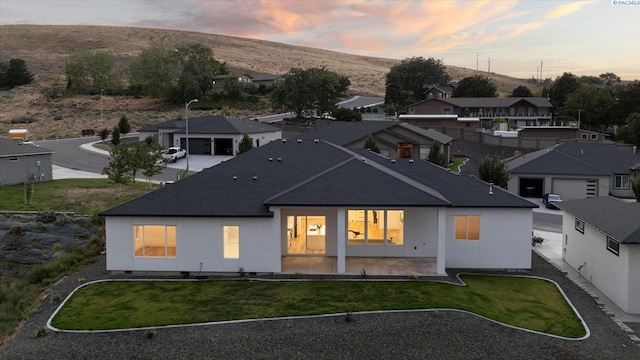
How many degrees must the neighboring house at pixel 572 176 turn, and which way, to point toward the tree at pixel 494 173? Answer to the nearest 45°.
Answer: approximately 45° to its right

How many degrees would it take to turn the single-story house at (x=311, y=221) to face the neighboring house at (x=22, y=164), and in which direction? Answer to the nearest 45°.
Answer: approximately 45° to its left

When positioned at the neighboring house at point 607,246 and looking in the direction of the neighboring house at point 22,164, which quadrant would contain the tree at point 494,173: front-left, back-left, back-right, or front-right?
front-right

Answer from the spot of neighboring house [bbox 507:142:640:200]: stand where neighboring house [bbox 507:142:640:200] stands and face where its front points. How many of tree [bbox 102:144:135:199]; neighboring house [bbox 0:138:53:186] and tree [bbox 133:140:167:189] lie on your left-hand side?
0

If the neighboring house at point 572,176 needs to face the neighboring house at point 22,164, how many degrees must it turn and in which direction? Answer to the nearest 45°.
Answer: approximately 45° to its right

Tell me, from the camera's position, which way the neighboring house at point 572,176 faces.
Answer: facing the viewer

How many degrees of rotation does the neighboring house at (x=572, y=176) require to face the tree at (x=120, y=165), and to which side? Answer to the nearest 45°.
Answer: approximately 45° to its right

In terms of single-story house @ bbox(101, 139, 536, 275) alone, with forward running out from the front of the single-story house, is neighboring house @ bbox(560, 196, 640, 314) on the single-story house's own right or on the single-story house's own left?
on the single-story house's own right

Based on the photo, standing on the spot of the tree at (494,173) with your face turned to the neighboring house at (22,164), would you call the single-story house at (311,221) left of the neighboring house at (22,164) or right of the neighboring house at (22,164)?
left

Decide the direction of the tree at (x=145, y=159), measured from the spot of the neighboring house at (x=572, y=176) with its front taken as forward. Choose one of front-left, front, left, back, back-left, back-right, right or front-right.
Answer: front-right

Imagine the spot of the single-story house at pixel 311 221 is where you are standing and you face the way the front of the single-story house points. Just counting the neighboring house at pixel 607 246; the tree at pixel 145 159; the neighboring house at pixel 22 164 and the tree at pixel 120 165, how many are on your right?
1

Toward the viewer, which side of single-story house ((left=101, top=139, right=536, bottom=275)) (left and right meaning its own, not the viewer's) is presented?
back

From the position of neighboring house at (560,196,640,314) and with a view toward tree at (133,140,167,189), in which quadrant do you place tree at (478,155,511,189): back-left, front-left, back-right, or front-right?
front-right

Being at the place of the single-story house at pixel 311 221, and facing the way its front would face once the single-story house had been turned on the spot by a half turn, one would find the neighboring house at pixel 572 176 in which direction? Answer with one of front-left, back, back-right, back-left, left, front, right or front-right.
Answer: back-left

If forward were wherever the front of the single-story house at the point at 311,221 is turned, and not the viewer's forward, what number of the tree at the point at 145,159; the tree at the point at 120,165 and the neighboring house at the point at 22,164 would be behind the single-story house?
0

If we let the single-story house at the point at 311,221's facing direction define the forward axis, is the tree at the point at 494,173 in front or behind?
in front
